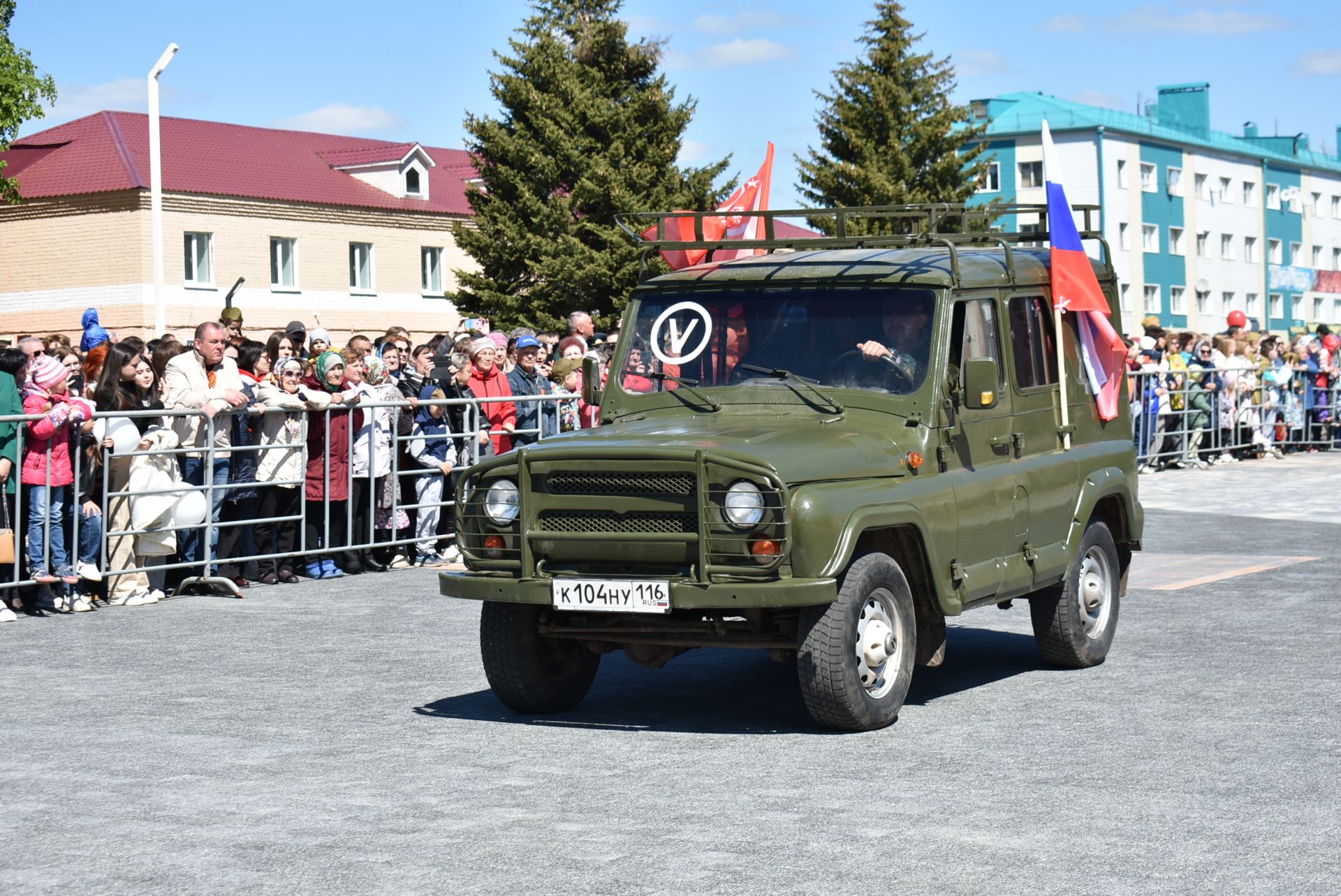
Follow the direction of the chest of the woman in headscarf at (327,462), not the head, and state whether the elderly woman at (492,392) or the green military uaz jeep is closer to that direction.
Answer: the green military uaz jeep

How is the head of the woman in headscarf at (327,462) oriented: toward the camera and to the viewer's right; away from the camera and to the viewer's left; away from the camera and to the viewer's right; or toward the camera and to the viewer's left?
toward the camera and to the viewer's right

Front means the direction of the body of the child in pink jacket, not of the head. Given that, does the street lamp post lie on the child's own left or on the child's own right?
on the child's own left

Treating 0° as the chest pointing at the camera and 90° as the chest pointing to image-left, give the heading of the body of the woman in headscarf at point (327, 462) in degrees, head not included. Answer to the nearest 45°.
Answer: approximately 315°

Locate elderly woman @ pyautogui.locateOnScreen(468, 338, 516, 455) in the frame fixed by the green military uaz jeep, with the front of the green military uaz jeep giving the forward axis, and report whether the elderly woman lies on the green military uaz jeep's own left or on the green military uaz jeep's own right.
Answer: on the green military uaz jeep's own right

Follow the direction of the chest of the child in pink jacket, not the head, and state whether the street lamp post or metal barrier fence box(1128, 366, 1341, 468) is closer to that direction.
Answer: the metal barrier fence

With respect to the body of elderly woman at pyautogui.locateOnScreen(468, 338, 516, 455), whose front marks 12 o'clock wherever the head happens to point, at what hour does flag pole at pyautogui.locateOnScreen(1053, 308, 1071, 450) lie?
The flag pole is roughly at 11 o'clock from the elderly woman.

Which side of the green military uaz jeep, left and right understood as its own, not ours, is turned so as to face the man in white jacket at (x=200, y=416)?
right

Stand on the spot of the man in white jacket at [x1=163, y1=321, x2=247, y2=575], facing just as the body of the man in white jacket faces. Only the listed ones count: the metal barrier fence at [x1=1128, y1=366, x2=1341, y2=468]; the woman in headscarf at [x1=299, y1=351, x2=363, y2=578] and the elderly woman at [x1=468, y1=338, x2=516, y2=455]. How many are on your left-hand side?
3

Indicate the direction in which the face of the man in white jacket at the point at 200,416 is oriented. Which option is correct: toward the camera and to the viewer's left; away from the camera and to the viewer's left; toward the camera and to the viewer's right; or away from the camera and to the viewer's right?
toward the camera and to the viewer's right

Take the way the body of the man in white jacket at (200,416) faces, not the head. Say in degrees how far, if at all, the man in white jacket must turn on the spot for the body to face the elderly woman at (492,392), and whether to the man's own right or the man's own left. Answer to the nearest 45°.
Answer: approximately 90° to the man's own left

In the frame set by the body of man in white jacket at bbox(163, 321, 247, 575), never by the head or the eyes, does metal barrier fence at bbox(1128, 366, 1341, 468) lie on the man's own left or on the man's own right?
on the man's own left

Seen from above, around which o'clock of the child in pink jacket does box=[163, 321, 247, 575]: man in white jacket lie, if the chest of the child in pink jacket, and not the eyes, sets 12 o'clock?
The man in white jacket is roughly at 9 o'clock from the child in pink jacket.
